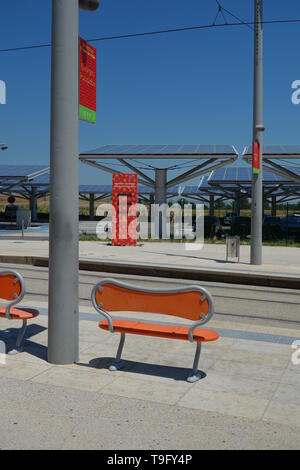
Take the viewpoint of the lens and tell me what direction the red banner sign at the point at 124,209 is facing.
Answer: facing the viewer

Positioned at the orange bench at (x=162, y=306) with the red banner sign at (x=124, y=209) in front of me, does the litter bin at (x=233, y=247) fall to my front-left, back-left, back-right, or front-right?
front-right

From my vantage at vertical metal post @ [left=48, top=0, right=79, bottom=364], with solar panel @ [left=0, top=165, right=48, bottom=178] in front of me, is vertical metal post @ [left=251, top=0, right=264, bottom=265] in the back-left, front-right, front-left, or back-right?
front-right

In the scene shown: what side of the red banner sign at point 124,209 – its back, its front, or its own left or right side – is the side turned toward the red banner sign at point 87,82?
front
